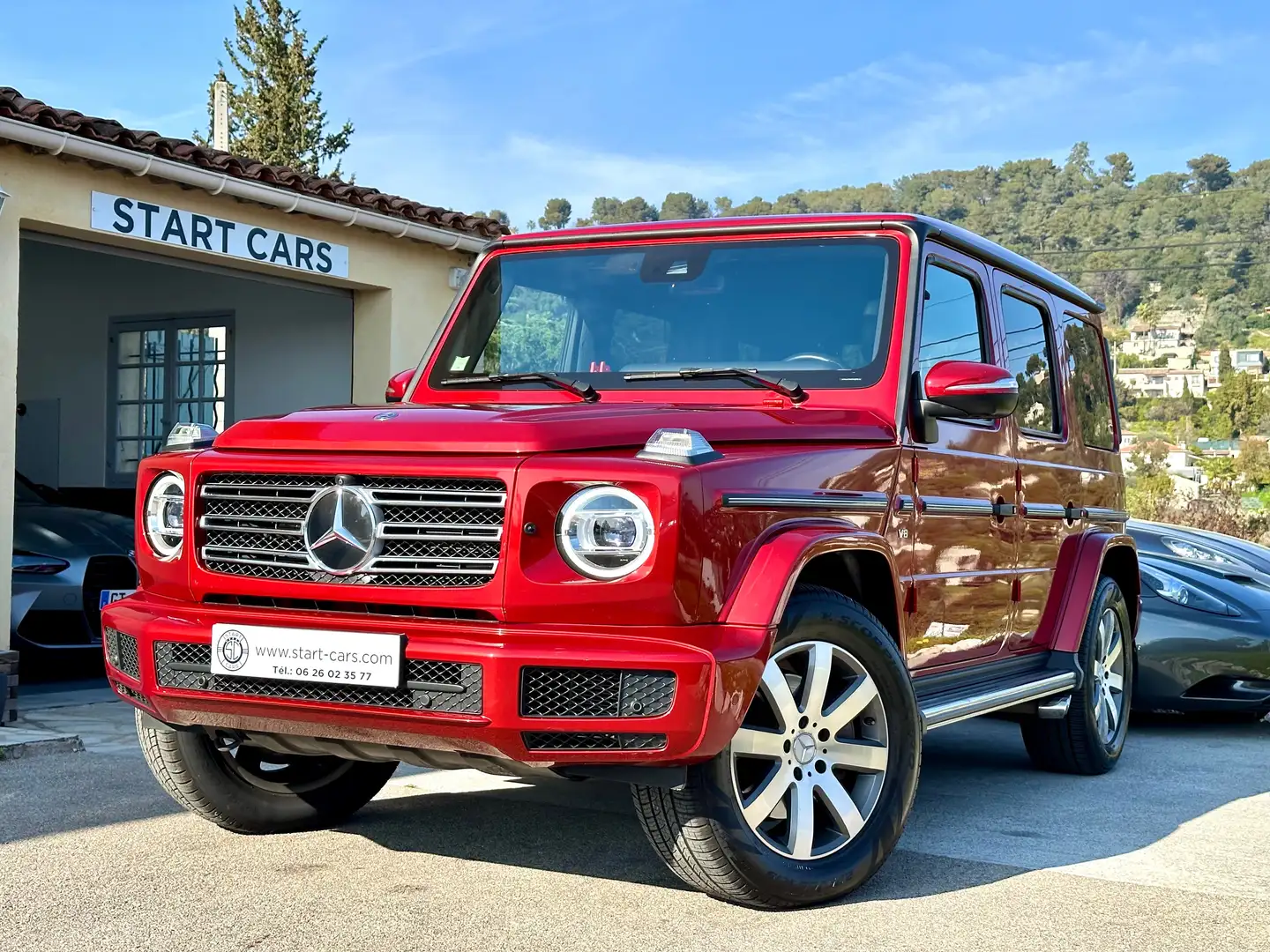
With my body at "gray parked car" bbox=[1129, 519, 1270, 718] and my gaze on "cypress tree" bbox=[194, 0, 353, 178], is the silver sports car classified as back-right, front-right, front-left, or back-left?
front-left

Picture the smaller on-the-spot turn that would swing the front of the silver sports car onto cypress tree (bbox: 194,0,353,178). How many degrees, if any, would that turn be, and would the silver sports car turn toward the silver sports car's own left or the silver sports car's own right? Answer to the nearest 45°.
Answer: approximately 135° to the silver sports car's own left

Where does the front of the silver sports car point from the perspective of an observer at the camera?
facing the viewer and to the right of the viewer

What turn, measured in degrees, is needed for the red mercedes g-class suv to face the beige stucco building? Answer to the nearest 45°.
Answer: approximately 90° to its right

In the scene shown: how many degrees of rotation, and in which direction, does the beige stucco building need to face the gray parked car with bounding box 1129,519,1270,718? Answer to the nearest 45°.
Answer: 0° — it already faces it

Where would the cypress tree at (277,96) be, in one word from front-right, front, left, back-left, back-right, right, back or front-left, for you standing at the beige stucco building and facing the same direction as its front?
back-left

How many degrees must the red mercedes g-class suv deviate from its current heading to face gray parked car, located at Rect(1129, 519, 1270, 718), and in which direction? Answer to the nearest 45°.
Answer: approximately 180°

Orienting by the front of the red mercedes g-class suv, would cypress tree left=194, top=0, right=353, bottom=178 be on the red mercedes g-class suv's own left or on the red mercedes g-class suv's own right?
on the red mercedes g-class suv's own right

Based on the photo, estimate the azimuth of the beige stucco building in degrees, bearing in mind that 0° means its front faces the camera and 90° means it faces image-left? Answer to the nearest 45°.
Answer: approximately 315°

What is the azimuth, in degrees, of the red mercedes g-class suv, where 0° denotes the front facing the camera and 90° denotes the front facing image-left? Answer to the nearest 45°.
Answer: approximately 45°
